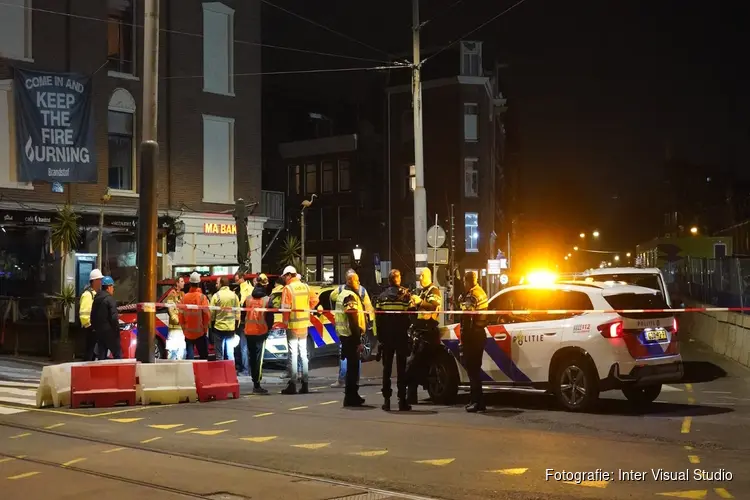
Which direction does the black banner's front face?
toward the camera

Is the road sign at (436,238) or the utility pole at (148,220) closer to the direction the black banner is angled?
the utility pole

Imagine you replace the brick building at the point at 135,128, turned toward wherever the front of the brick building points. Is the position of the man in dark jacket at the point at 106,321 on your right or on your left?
on your right

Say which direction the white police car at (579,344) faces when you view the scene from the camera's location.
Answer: facing away from the viewer and to the left of the viewer

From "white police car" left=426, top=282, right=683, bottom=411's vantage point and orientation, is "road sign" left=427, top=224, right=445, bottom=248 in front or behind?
in front

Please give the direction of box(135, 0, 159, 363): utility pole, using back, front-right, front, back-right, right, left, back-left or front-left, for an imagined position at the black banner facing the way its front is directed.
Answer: front

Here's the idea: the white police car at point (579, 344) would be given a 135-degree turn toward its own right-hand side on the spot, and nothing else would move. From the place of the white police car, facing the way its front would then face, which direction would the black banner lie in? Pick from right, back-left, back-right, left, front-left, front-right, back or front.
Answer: back-left

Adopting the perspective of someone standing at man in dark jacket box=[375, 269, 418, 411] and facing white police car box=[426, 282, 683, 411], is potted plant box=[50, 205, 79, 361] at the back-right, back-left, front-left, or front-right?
back-left

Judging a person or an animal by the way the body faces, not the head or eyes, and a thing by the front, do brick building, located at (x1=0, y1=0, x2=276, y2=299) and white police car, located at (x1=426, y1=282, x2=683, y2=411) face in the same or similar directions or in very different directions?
very different directions

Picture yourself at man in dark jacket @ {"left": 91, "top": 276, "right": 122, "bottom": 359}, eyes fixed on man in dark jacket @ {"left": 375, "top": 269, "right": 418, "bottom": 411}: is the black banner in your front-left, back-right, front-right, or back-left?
back-left

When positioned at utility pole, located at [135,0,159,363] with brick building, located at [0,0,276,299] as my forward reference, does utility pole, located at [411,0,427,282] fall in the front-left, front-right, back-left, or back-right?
front-right

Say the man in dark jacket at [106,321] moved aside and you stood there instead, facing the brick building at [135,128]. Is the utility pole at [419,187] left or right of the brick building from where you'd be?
right

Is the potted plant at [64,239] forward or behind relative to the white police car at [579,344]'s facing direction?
forward

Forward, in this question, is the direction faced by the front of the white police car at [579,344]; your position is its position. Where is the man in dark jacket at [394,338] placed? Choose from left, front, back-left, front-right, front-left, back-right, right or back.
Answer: front-left

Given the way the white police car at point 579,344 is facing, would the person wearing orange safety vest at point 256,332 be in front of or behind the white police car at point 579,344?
in front
